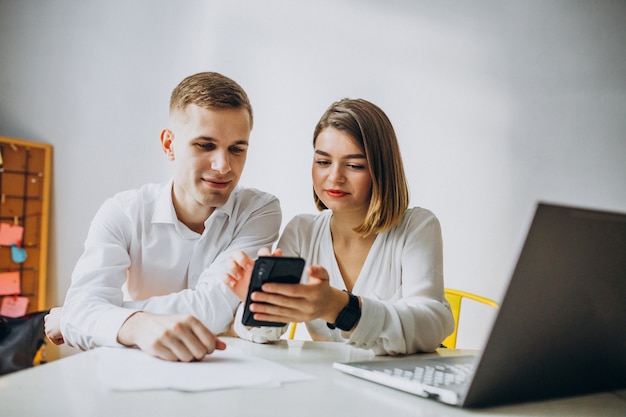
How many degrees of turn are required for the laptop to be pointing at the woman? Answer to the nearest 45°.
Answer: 0° — it already faces them

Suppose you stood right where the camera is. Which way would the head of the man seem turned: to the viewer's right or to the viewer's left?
to the viewer's right

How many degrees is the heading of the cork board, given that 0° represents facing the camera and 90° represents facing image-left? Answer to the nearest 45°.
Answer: approximately 315°

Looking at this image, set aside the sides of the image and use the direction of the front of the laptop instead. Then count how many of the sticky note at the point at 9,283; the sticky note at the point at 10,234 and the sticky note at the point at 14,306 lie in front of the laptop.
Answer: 3

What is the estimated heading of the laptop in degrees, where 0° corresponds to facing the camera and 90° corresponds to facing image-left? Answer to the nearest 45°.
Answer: approximately 135°
